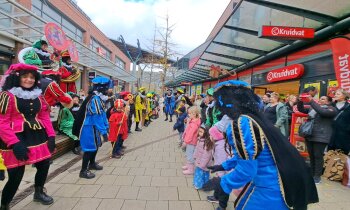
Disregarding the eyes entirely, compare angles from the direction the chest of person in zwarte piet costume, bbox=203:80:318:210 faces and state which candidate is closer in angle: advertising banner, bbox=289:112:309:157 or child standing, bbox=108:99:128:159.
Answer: the child standing

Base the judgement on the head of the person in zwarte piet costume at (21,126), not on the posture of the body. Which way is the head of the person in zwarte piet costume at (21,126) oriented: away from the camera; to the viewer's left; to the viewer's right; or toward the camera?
toward the camera

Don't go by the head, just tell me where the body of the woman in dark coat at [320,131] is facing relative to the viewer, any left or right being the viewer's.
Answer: facing to the left of the viewer

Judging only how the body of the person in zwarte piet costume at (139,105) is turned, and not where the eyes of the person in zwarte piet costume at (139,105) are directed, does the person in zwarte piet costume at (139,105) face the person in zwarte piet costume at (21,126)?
no

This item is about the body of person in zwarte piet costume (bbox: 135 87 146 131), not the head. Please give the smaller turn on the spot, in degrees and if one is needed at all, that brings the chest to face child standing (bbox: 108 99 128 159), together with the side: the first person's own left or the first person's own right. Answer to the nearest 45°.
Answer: approximately 90° to the first person's own right

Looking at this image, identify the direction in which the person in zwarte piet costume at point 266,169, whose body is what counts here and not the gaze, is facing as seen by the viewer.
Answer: to the viewer's left

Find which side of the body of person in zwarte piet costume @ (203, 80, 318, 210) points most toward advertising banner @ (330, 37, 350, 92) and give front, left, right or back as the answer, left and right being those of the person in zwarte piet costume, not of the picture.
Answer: right
